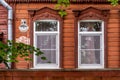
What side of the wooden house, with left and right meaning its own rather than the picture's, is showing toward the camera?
front
